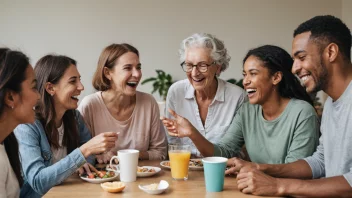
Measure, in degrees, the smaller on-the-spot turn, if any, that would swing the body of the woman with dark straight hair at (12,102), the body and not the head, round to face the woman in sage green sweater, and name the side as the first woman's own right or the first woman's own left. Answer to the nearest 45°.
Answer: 0° — they already face them

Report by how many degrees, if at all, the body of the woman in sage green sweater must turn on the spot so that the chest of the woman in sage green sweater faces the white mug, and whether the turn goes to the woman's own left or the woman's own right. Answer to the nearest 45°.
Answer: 0° — they already face it

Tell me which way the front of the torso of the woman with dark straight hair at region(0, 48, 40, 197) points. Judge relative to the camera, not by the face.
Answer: to the viewer's right

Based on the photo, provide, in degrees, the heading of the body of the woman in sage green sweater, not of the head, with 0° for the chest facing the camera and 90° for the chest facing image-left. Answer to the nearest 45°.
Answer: approximately 45°

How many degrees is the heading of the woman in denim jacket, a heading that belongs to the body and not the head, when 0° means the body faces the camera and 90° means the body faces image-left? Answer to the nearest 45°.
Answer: approximately 315°

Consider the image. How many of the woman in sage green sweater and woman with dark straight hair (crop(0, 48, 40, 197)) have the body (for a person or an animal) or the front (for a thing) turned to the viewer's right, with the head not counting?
1

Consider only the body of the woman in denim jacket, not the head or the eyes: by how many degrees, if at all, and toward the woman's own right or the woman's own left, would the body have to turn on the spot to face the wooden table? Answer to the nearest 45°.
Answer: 0° — they already face it

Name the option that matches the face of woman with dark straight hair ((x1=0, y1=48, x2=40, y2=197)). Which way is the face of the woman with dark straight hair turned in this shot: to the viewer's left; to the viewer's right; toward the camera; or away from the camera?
to the viewer's right

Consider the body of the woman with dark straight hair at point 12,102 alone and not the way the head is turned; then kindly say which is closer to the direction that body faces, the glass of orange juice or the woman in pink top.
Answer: the glass of orange juice
